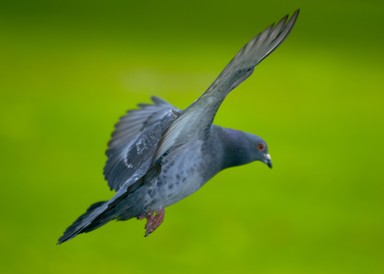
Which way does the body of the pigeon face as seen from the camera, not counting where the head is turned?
to the viewer's right
